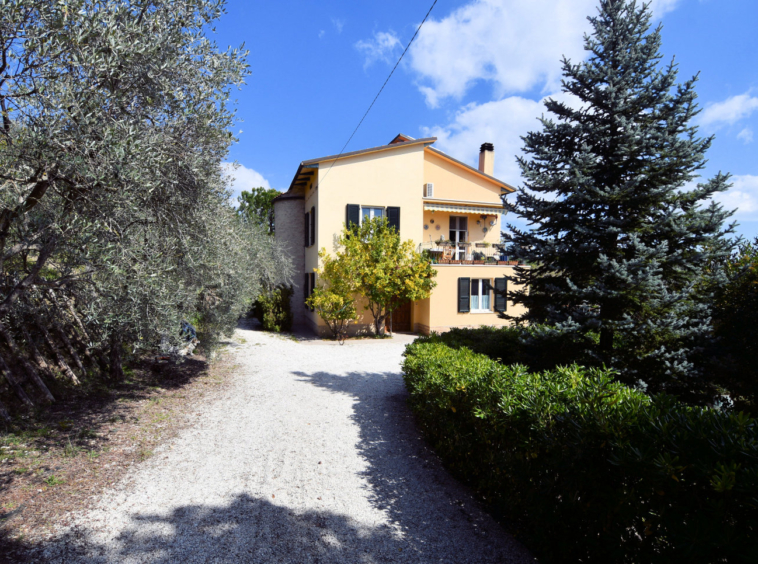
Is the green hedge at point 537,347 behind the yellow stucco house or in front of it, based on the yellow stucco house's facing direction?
in front

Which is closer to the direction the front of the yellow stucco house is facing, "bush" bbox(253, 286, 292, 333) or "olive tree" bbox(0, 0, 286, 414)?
the olive tree

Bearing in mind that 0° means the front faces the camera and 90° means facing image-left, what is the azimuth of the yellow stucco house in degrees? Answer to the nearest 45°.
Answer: approximately 0°

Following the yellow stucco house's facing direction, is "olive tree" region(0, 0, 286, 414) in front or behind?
in front

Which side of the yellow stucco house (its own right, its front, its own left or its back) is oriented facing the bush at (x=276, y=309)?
right
